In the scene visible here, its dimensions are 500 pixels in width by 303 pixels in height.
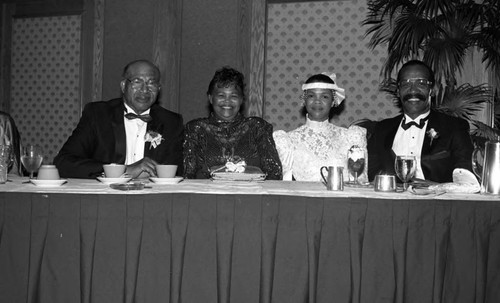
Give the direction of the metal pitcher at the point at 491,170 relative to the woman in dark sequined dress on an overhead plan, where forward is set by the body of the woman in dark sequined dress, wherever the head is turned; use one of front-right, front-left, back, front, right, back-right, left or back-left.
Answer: front-left

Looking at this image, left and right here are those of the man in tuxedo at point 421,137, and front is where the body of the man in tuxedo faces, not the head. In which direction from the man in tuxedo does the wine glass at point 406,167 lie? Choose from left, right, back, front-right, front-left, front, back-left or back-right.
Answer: front

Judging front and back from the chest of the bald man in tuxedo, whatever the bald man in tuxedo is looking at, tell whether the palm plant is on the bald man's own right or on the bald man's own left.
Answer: on the bald man's own left

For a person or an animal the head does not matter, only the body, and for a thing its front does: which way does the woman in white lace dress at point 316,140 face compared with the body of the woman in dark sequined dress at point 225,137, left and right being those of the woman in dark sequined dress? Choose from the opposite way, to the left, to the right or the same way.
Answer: the same way

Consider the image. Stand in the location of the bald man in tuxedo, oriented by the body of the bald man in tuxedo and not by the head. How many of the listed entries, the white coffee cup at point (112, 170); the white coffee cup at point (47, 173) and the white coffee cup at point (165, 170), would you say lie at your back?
0

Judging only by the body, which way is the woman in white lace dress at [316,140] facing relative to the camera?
toward the camera

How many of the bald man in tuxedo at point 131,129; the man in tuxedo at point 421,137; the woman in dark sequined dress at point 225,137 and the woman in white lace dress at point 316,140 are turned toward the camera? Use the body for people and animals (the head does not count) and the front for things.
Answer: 4

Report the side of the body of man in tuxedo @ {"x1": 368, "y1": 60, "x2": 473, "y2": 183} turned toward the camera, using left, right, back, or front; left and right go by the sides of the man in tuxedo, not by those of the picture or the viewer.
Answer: front

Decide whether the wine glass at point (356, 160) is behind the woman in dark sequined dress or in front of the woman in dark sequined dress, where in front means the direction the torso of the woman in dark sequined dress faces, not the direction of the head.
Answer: in front

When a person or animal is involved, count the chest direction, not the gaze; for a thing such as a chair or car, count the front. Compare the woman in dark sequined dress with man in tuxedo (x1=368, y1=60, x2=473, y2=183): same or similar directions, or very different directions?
same or similar directions

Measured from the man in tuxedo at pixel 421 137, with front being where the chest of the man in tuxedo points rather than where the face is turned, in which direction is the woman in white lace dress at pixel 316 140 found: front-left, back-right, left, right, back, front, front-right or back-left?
front-right

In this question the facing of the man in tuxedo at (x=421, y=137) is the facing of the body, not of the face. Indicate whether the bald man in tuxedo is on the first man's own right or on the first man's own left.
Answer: on the first man's own right

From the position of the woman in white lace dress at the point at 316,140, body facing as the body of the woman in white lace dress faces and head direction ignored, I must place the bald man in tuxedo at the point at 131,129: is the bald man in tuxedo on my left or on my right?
on my right

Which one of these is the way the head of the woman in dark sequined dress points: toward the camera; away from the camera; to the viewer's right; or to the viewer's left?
toward the camera

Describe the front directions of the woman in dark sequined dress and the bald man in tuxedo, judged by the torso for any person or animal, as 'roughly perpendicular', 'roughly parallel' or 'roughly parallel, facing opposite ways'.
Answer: roughly parallel

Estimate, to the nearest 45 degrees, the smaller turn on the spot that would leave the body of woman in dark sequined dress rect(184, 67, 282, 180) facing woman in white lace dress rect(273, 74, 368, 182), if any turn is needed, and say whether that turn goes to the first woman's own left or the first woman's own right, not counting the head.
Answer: approximately 90° to the first woman's own left

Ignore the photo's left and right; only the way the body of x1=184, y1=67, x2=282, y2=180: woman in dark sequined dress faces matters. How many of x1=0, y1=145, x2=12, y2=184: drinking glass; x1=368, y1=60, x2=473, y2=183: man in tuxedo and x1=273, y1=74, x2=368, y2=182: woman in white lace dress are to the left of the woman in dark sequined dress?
2
